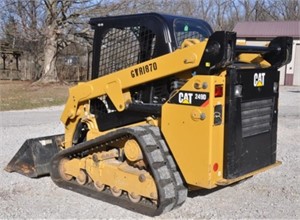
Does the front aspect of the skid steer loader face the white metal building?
no

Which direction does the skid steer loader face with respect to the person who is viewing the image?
facing away from the viewer and to the left of the viewer
